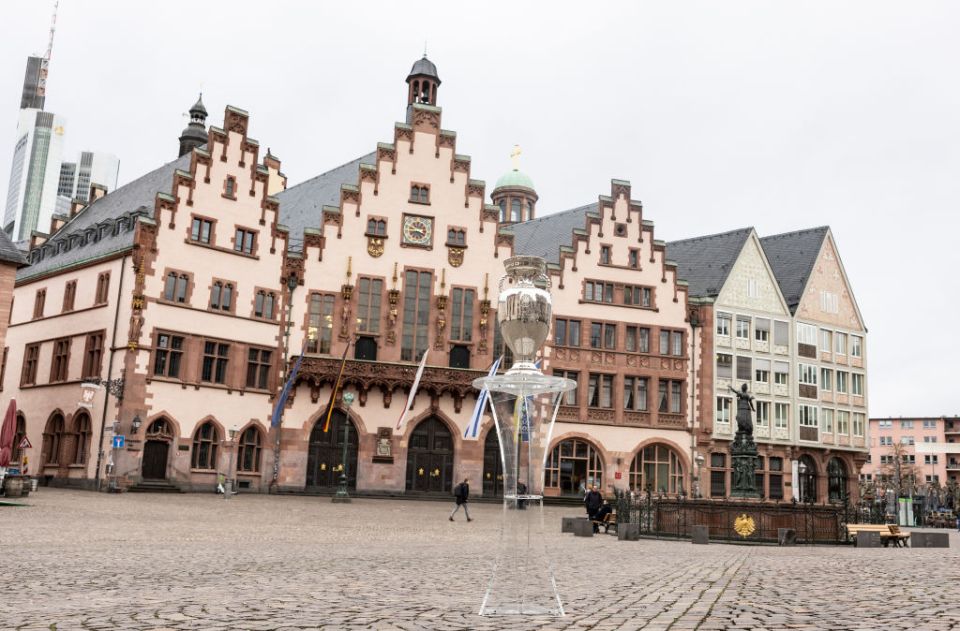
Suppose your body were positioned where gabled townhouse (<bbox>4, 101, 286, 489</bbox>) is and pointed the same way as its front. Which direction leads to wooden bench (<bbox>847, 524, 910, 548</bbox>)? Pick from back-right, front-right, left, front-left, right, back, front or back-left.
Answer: front

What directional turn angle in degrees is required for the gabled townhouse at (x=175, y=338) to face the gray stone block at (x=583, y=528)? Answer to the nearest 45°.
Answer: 0° — it already faces it

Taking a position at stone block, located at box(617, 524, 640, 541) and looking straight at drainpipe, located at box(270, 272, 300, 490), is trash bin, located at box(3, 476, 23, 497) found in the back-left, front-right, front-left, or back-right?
front-left

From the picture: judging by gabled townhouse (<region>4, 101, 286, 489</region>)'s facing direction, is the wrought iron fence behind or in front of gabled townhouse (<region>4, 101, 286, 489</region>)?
in front

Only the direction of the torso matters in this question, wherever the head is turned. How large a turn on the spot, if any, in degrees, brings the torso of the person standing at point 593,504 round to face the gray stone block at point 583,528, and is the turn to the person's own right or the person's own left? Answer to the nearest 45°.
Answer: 0° — they already face it

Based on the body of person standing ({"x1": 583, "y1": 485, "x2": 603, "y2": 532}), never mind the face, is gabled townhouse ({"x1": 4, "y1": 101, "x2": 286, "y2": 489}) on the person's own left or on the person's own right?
on the person's own right

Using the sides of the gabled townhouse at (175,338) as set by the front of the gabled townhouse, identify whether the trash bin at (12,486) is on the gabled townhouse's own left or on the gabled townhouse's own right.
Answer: on the gabled townhouse's own right

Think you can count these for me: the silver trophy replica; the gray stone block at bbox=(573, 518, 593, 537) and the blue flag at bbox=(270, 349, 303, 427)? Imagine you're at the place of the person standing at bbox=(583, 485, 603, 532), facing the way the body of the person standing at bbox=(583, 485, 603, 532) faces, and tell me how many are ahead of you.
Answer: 2

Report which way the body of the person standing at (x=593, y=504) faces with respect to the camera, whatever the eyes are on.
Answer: toward the camera

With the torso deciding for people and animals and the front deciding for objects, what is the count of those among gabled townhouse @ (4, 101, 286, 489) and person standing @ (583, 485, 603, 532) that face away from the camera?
0

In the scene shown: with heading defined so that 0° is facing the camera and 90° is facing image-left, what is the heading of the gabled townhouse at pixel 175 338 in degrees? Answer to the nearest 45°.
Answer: approximately 315°
